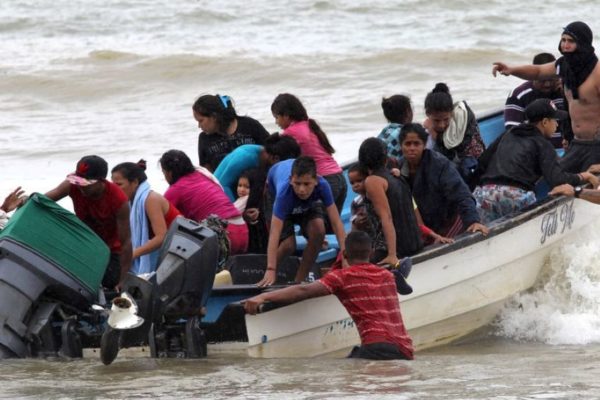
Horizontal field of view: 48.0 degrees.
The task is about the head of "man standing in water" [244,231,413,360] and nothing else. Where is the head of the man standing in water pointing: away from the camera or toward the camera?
away from the camera

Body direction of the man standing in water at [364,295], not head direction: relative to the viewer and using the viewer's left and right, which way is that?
facing away from the viewer

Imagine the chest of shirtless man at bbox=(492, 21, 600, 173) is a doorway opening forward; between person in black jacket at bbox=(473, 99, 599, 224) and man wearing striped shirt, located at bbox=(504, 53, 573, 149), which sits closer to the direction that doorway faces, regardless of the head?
the person in black jacket

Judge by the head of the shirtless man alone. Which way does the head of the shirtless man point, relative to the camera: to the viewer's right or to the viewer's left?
to the viewer's left

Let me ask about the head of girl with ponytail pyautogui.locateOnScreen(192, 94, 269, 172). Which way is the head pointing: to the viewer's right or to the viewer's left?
to the viewer's left
